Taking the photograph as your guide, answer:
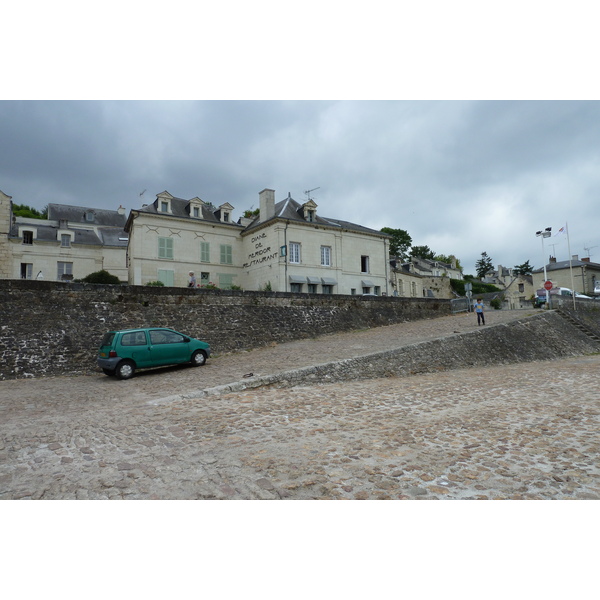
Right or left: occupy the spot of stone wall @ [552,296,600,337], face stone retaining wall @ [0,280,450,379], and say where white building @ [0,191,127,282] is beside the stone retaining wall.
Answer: right

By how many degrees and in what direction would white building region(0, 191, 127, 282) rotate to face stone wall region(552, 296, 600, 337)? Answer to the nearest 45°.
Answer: approximately 45° to its left

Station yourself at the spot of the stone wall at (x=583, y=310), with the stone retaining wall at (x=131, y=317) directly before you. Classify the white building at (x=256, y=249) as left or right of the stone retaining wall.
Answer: right

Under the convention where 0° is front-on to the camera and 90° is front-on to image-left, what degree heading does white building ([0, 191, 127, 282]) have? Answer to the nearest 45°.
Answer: approximately 0°

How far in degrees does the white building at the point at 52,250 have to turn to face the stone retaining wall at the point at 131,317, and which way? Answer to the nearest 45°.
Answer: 0° — it already faces it

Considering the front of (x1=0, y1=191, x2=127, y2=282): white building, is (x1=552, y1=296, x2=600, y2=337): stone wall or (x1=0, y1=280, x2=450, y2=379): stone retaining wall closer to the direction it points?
the stone retaining wall

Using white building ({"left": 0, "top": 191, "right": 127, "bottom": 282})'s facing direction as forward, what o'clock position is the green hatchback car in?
The green hatchback car is roughly at 12 o'clock from the white building.
